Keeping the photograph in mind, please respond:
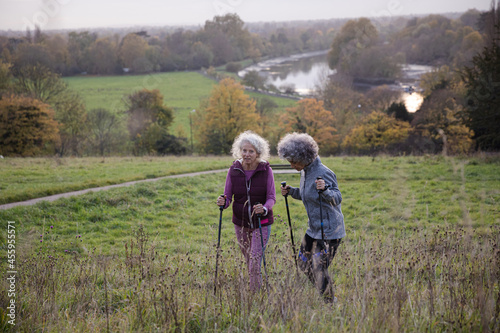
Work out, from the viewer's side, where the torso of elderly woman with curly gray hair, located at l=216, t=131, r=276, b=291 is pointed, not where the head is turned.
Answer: toward the camera

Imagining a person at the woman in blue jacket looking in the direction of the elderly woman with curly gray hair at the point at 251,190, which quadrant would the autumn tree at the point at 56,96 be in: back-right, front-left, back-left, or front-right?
front-right

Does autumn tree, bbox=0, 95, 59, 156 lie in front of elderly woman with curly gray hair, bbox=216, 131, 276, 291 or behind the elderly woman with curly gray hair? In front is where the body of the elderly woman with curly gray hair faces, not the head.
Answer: behind

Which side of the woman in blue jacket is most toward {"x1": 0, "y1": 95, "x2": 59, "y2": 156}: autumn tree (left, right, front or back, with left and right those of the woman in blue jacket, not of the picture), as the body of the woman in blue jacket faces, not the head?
right

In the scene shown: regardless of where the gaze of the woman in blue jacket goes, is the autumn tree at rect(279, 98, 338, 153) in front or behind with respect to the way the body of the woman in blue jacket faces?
behind

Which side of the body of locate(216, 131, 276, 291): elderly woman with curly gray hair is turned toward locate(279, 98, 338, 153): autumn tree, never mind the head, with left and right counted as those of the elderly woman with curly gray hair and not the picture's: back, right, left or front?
back

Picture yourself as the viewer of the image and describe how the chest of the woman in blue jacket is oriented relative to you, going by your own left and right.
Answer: facing the viewer and to the left of the viewer

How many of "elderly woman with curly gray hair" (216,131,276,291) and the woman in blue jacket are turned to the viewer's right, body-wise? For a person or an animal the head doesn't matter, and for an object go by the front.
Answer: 0

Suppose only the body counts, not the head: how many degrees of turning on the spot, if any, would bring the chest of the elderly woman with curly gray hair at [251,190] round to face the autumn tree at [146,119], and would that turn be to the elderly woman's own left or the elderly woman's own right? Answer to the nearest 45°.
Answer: approximately 180°

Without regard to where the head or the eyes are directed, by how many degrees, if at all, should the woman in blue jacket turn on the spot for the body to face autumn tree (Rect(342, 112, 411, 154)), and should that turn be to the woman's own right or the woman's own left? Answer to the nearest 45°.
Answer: approximately 135° to the woman's own right
